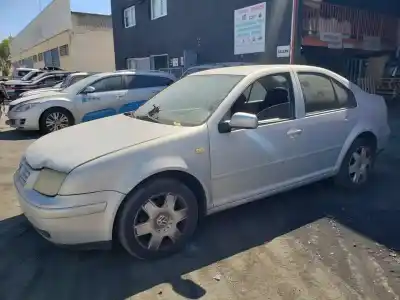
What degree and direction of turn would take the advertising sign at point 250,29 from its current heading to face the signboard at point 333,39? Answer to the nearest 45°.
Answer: approximately 135° to its left

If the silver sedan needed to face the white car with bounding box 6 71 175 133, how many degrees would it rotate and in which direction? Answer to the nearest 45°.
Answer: approximately 90° to its right

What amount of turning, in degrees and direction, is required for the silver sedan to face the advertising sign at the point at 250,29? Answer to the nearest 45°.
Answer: approximately 135° to its right

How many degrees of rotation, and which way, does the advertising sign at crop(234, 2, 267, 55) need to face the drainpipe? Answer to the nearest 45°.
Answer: approximately 90° to its left

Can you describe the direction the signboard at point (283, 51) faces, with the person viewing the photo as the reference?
facing the viewer

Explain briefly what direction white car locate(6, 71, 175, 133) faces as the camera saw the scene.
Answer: facing the viewer and to the left of the viewer

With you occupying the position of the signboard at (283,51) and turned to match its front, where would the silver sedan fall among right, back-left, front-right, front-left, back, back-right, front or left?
front

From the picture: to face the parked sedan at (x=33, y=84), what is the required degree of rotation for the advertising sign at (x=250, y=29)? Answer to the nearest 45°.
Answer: approximately 45° to its right

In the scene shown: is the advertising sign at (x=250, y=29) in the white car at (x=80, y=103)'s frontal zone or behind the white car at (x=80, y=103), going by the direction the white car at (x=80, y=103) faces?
behind

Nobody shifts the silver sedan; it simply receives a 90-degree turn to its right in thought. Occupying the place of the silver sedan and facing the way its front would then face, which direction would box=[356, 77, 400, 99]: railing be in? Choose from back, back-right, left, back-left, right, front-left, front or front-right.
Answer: right
